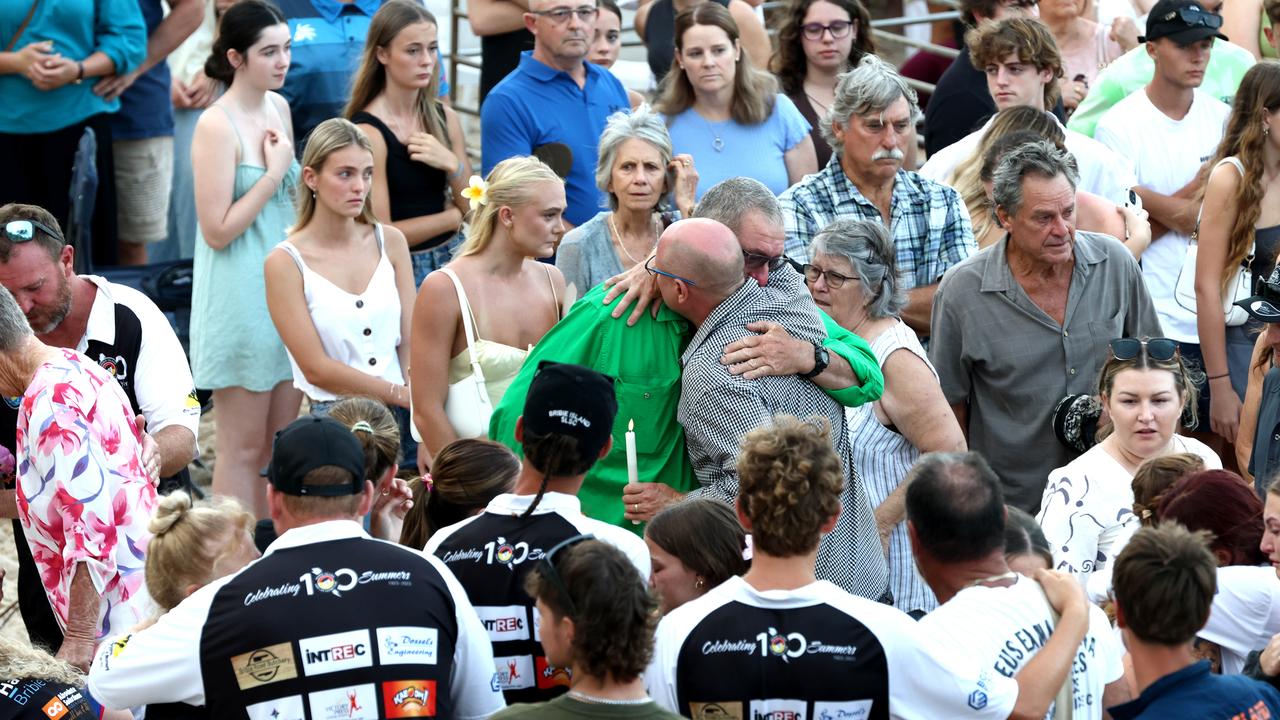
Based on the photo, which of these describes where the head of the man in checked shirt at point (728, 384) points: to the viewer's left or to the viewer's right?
to the viewer's left

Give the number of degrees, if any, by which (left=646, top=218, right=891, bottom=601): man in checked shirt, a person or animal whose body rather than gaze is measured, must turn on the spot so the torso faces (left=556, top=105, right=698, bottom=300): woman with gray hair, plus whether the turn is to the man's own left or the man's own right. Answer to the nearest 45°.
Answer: approximately 45° to the man's own right

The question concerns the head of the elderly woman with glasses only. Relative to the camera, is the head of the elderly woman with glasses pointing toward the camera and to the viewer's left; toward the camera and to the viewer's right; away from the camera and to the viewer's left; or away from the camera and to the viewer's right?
toward the camera and to the viewer's left

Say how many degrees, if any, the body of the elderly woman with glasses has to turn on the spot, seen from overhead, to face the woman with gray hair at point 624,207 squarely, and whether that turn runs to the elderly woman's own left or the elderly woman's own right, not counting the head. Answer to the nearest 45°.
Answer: approximately 45° to the elderly woman's own right

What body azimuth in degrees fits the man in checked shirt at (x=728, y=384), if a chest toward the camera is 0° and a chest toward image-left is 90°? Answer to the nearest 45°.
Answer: approximately 135°

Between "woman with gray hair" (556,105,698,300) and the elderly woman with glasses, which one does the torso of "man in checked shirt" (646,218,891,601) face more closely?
the woman with gray hair

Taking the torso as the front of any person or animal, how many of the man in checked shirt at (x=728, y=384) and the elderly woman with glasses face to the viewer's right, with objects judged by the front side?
0

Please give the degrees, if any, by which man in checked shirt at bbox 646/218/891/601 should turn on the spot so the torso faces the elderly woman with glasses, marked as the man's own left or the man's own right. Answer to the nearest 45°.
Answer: approximately 90° to the man's own right
